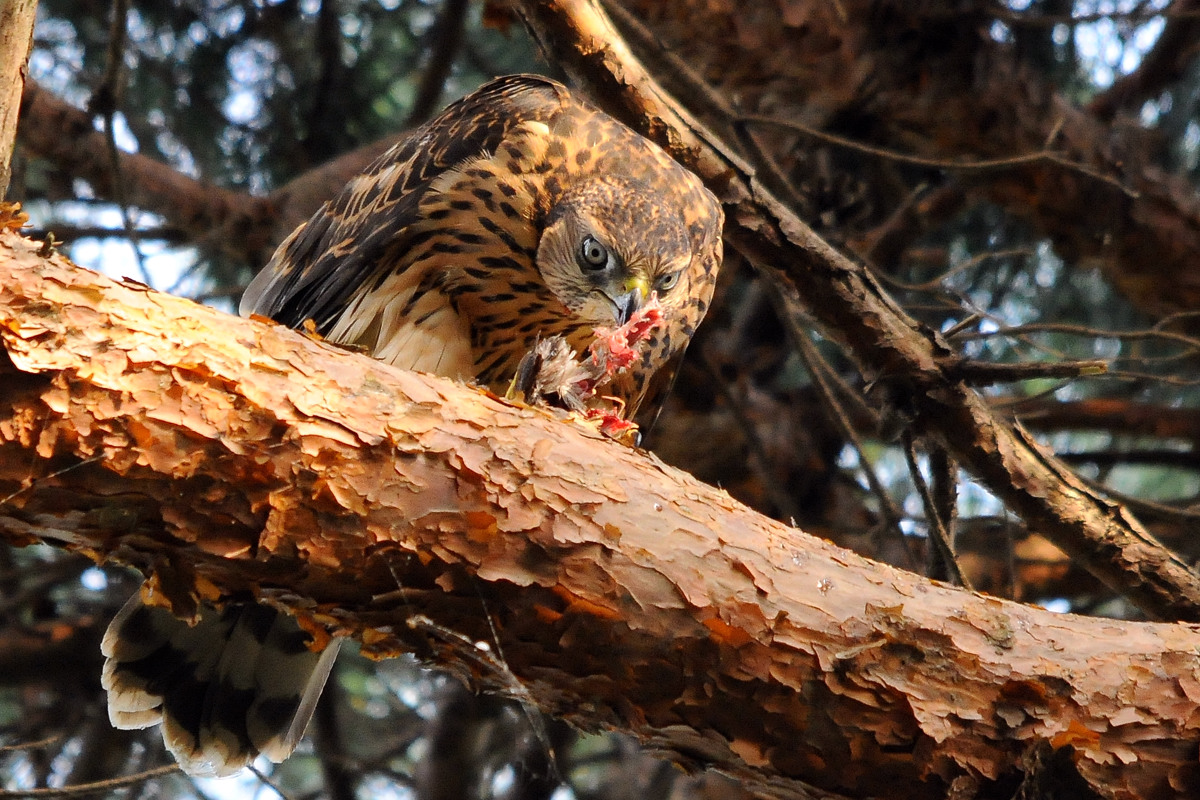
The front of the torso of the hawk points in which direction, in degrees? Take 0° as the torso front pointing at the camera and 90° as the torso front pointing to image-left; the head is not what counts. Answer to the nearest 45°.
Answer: approximately 315°

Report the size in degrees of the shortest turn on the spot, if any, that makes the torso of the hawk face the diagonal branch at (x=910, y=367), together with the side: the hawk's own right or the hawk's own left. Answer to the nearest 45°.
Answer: approximately 45° to the hawk's own left

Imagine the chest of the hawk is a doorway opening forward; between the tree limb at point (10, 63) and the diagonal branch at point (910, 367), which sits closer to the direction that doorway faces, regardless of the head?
the diagonal branch
